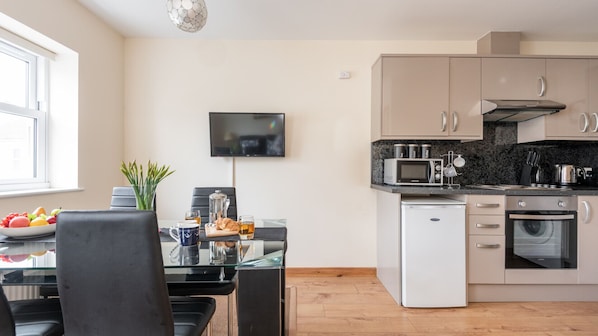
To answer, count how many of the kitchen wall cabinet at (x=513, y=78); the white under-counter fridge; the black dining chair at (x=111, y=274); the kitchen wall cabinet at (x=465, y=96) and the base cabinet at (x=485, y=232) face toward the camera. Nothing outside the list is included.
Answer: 4

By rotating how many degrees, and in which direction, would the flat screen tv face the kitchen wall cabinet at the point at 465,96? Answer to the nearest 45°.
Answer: approximately 90° to its left

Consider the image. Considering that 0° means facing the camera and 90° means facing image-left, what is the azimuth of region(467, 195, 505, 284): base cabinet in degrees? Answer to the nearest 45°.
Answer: approximately 0°

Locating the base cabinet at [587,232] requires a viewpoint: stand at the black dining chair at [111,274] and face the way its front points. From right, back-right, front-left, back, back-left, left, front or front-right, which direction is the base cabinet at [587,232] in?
front-right

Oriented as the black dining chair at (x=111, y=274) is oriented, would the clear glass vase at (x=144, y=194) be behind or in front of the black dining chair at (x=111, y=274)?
in front

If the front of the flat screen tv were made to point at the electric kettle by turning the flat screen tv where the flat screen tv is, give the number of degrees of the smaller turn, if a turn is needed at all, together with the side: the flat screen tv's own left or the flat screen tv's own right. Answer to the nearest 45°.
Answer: approximately 90° to the flat screen tv's own left

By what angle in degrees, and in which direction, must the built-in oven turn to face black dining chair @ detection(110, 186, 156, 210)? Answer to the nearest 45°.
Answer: approximately 45° to its right

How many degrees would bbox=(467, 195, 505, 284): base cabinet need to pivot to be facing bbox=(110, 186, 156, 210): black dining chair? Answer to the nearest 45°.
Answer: approximately 45° to its right

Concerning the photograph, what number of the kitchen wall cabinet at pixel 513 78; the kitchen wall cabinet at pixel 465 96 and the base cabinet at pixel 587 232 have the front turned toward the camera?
3

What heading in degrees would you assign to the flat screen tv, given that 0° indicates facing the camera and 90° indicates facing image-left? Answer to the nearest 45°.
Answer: approximately 0°

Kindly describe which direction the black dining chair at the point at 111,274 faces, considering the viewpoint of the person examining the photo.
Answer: facing away from the viewer and to the right of the viewer

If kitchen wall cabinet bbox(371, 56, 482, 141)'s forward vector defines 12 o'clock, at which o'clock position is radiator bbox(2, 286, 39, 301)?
The radiator is roughly at 2 o'clock from the kitchen wall cabinet.
